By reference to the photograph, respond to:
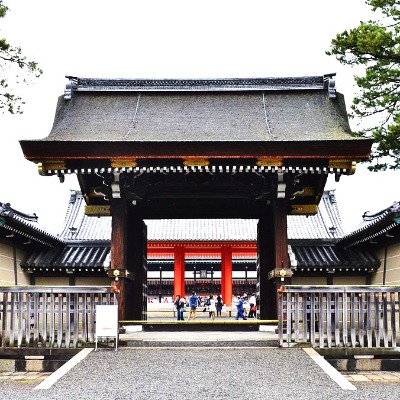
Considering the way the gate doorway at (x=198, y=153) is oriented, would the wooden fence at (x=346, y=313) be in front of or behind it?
in front

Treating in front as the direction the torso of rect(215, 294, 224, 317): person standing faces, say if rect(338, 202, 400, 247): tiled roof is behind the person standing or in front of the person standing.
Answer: behind

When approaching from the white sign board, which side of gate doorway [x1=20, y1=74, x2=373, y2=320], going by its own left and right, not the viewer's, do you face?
front

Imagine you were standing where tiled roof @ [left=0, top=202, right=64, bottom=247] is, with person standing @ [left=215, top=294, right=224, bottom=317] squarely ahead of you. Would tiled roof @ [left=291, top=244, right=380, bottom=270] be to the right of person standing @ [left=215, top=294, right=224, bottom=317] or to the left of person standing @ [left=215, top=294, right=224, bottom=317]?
right

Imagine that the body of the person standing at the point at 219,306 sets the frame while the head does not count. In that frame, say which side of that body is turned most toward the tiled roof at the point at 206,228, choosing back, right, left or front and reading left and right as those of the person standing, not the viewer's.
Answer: front

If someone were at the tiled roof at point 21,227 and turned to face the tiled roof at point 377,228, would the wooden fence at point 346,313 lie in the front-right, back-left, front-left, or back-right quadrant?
front-right

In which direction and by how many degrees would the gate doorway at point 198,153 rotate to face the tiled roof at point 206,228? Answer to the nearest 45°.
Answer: approximately 180°

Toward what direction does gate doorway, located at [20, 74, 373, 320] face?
toward the camera

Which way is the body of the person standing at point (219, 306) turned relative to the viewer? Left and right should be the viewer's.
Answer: facing away from the viewer

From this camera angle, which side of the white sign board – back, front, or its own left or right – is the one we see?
front

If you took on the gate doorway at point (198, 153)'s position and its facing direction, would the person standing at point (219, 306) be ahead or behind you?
behind
